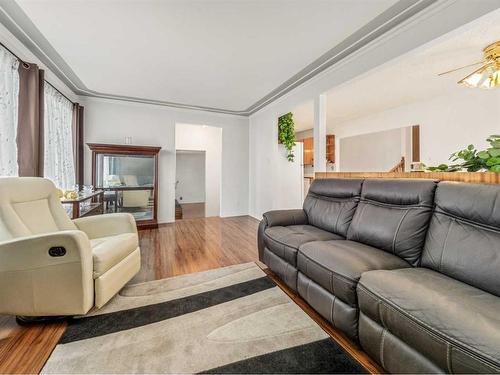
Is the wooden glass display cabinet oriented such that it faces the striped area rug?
yes

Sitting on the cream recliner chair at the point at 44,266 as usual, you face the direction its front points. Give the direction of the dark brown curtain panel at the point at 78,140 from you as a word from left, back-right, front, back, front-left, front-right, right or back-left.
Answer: back-left

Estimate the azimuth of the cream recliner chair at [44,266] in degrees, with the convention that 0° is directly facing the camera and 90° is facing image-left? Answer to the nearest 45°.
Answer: approximately 315°

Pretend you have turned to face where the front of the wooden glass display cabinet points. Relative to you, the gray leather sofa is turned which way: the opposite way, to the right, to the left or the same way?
to the right

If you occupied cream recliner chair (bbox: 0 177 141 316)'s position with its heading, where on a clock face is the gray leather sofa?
The gray leather sofa is roughly at 12 o'clock from the cream recliner chair.

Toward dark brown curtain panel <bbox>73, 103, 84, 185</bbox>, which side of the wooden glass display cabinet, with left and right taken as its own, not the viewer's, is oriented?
right
